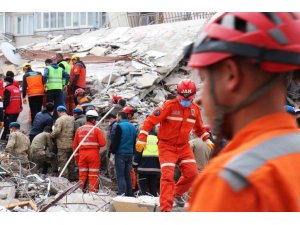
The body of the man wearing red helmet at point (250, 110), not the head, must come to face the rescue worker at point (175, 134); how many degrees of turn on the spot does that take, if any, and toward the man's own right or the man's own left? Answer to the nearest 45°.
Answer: approximately 45° to the man's own right

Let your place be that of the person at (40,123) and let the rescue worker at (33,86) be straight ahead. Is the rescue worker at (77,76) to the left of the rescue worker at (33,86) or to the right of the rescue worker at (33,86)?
right

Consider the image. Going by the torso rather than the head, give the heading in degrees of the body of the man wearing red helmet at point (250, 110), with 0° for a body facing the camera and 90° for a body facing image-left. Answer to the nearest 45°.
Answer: approximately 135°

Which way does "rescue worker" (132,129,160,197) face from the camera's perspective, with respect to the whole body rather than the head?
away from the camera

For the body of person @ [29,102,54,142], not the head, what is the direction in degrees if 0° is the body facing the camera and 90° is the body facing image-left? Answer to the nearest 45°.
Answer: approximately 225°

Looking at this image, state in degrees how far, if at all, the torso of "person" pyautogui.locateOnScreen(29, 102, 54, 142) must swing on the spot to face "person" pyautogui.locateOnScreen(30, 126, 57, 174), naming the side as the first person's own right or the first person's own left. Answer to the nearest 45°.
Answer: approximately 135° to the first person's own right
